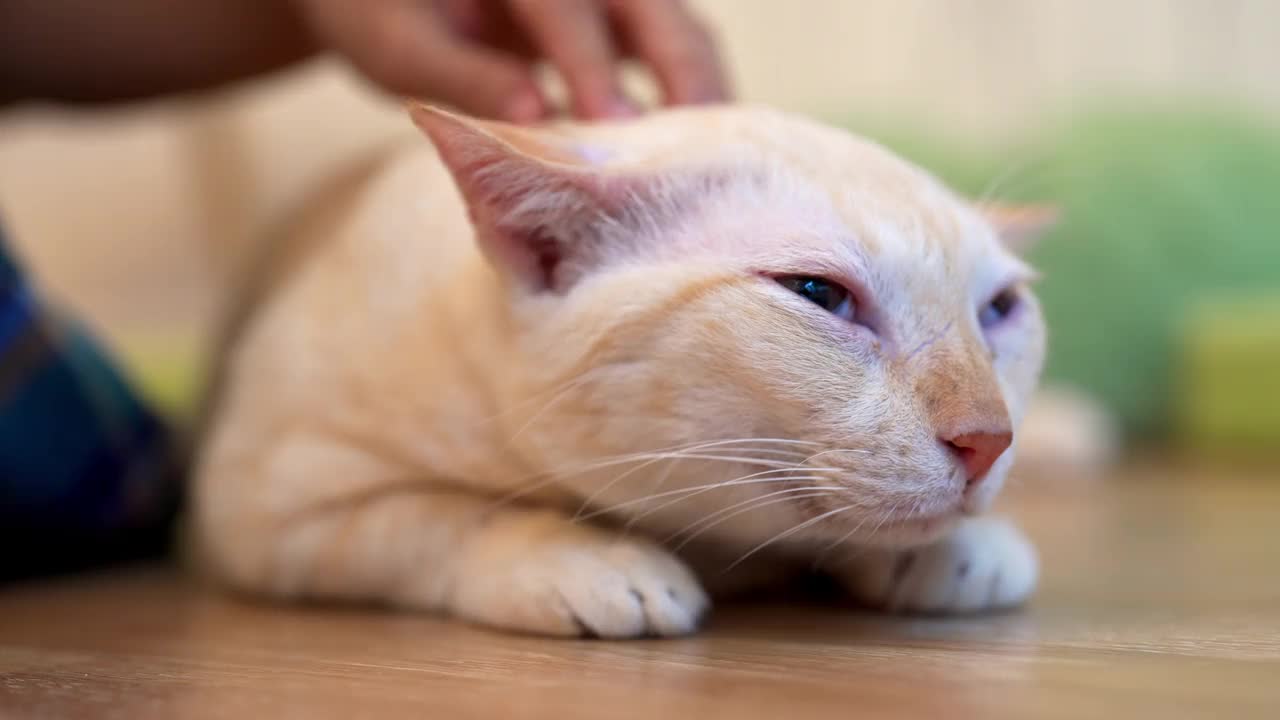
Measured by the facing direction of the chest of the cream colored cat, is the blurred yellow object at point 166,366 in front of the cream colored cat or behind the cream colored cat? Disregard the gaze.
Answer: behind

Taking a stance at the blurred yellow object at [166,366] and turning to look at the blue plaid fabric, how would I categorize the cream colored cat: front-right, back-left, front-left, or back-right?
front-left

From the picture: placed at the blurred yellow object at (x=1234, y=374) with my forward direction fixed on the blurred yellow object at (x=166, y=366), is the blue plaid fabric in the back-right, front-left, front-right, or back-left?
front-left

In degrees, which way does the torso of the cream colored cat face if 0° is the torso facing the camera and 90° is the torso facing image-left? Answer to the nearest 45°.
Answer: approximately 315°

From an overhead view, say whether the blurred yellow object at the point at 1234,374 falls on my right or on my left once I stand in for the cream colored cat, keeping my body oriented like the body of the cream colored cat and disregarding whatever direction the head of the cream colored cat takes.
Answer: on my left

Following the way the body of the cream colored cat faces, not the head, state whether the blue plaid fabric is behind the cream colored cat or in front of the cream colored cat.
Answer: behind

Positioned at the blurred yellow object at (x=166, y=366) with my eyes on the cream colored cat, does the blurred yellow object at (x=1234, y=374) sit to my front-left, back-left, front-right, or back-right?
front-left
